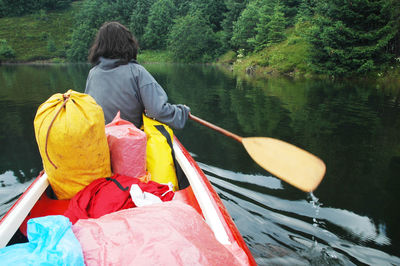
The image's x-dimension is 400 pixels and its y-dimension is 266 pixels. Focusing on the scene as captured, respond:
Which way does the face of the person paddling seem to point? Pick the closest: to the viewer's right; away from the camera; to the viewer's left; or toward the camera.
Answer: away from the camera

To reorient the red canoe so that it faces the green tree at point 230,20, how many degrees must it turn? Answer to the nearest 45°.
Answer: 0° — it already faces it

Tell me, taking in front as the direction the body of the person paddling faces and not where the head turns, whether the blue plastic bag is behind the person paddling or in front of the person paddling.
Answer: behind

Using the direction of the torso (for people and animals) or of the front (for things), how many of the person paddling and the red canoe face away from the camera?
2

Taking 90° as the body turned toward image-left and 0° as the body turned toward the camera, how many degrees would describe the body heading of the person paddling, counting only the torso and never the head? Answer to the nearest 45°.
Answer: approximately 180°

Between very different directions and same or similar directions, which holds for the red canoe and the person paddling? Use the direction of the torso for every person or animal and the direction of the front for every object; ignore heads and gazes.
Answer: same or similar directions

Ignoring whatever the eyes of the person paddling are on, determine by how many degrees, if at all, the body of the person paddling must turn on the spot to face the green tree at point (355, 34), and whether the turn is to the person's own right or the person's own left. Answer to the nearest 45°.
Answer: approximately 45° to the person's own right

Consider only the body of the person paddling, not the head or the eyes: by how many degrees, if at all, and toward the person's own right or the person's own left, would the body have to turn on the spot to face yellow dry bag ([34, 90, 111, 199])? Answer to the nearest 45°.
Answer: approximately 180°

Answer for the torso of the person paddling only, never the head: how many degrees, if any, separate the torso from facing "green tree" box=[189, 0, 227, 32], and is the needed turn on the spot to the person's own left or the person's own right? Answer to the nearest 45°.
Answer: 0° — they already face it

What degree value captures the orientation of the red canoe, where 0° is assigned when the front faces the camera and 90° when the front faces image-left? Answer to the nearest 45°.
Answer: approximately 180°
